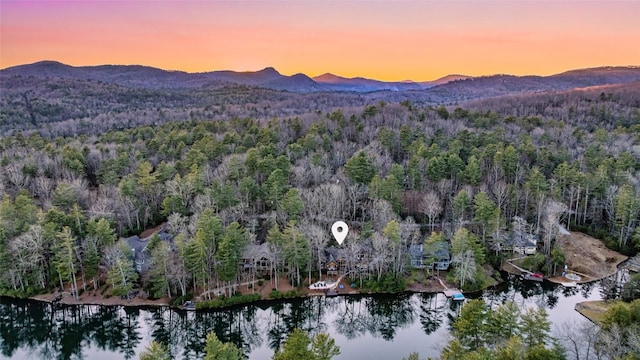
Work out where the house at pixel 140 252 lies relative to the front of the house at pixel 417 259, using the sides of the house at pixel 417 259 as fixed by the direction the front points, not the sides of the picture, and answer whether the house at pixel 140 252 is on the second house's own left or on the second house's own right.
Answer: on the second house's own right

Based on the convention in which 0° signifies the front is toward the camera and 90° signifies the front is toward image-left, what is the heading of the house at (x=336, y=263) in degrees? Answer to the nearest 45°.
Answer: approximately 0°

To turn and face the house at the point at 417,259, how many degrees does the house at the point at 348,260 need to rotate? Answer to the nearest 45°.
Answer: approximately 90° to its left

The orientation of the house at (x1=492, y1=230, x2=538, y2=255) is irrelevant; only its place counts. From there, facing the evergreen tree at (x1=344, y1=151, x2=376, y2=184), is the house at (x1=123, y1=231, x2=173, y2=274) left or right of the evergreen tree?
left

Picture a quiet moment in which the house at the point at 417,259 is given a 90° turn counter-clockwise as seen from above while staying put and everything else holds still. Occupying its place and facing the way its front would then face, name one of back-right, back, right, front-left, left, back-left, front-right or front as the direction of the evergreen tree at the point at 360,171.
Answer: back-left

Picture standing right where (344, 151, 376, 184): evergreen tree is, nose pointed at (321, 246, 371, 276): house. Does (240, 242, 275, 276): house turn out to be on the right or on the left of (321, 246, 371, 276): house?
right

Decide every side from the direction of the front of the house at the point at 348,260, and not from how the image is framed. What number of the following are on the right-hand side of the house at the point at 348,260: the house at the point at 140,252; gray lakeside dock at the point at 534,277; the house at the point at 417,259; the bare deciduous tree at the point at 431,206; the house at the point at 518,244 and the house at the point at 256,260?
2

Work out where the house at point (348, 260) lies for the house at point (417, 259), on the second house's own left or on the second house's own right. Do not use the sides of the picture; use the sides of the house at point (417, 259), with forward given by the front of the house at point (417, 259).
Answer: on the second house's own right

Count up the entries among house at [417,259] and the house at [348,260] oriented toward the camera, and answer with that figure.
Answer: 2

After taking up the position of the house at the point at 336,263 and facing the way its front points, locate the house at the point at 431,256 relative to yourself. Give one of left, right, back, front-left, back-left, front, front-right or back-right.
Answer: left

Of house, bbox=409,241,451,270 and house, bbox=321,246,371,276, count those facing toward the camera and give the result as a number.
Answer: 2

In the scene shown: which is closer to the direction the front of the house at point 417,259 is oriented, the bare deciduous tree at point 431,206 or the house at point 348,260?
the house

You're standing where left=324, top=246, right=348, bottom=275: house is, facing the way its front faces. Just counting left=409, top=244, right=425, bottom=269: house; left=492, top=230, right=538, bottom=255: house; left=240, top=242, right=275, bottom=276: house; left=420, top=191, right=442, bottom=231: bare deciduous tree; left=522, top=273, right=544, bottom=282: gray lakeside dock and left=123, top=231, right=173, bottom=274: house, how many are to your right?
2

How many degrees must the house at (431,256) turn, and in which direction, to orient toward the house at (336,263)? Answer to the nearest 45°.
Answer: approximately 90° to its right

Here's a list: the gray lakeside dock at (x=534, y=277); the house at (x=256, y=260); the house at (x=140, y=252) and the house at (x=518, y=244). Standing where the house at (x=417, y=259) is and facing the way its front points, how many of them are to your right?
2

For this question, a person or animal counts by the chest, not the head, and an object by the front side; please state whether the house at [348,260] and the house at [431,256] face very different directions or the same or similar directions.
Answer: same or similar directions

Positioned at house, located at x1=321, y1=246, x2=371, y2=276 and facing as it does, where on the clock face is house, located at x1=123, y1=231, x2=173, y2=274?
house, located at x1=123, y1=231, x2=173, y2=274 is roughly at 3 o'clock from house, located at x1=321, y1=246, x2=371, y2=276.

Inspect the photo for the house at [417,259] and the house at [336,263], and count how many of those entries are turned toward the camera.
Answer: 2

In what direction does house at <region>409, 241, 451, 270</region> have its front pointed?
toward the camera
